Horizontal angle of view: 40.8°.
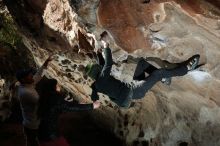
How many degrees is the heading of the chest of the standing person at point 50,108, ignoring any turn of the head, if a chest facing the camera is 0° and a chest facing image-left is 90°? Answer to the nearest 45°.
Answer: approximately 270°
